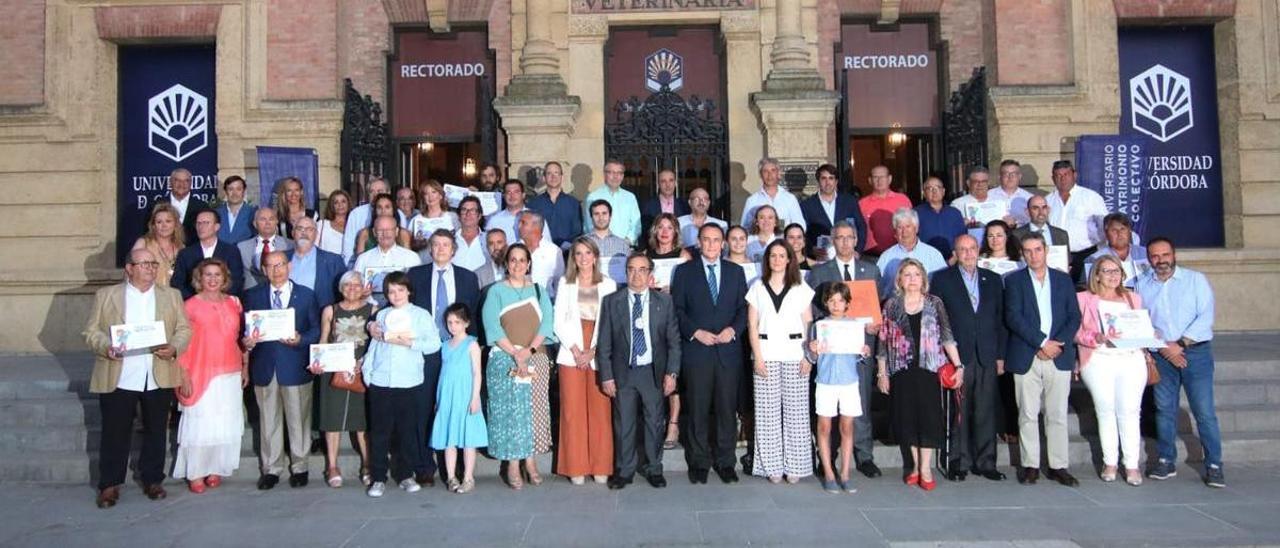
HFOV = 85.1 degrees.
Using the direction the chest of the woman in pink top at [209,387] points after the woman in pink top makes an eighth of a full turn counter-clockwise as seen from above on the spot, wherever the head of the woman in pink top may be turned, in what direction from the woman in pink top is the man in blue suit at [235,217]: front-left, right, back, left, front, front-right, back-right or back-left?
back-left
